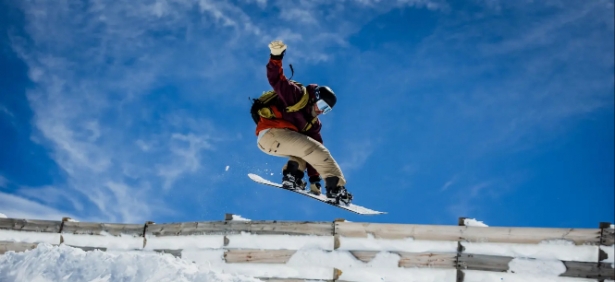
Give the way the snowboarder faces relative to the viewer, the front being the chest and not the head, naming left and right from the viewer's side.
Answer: facing to the right of the viewer
